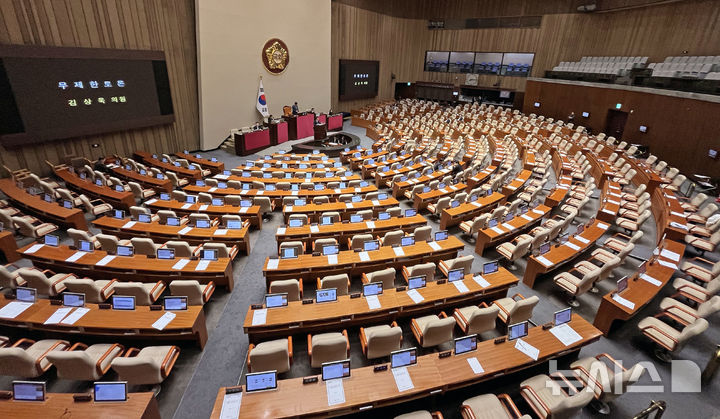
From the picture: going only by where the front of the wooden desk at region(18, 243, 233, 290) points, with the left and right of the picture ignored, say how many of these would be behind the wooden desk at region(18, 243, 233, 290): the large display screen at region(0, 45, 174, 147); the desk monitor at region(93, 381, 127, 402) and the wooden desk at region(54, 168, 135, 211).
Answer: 2

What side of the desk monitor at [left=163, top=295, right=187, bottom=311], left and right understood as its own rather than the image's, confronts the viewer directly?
front

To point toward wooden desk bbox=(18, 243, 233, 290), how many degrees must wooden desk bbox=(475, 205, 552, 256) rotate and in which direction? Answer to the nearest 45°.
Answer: approximately 90° to its right

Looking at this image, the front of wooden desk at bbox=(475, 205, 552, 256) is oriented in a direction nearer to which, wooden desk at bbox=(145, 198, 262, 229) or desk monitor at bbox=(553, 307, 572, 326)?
the desk monitor

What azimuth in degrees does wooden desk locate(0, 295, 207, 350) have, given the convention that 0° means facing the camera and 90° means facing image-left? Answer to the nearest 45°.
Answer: approximately 0°

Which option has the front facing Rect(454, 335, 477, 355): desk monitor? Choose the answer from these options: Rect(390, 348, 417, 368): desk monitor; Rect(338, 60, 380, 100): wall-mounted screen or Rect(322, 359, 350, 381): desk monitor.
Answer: the wall-mounted screen

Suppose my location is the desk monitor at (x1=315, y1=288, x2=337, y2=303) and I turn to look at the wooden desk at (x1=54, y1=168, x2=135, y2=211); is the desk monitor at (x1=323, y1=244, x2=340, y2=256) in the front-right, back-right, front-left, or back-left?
front-right

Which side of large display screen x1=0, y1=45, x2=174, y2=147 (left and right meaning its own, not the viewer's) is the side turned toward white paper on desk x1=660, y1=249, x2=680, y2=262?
front

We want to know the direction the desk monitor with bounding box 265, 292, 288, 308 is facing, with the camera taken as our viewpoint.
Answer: facing the viewer

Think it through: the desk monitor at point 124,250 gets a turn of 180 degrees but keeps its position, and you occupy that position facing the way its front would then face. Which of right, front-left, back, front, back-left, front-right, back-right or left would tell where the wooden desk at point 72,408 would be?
back

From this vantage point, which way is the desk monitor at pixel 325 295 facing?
toward the camera

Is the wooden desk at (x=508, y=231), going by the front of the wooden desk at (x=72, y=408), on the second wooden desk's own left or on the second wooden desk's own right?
on the second wooden desk's own left

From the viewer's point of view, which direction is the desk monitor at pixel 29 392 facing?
toward the camera

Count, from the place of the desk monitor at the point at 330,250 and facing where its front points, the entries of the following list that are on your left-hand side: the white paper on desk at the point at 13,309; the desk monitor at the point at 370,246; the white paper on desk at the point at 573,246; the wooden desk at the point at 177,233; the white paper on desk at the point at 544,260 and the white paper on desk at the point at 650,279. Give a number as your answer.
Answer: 4

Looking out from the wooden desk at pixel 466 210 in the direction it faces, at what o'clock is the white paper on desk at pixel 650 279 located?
The white paper on desk is roughly at 12 o'clock from the wooden desk.

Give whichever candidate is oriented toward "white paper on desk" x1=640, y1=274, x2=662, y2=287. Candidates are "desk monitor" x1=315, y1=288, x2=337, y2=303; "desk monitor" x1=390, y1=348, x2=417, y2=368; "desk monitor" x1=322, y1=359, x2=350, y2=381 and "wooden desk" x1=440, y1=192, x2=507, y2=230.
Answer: the wooden desk
